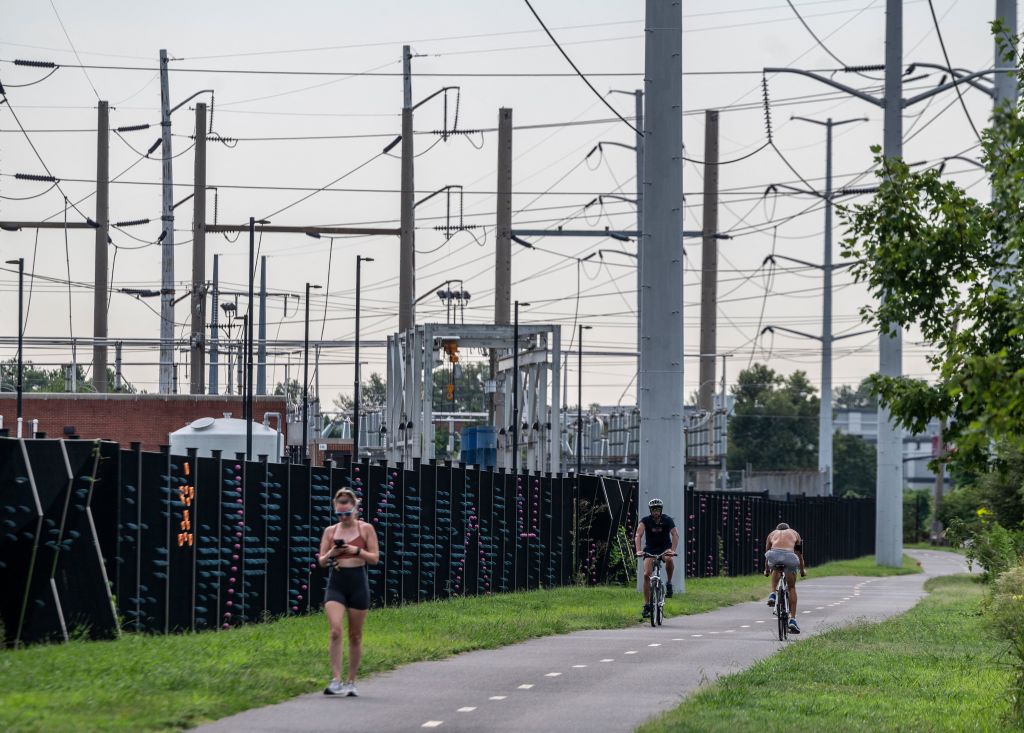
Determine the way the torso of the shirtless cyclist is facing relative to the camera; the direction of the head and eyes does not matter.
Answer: away from the camera

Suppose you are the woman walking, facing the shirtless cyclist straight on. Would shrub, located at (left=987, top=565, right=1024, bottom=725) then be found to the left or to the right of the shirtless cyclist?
right

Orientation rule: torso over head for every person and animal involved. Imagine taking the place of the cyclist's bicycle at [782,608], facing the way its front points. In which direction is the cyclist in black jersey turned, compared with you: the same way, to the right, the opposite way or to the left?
the opposite way

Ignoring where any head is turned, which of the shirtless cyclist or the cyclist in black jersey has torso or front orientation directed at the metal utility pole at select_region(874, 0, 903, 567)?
the shirtless cyclist

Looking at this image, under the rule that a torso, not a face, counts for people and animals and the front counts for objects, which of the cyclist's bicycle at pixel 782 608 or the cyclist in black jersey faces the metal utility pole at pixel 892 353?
the cyclist's bicycle

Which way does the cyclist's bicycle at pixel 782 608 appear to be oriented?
away from the camera

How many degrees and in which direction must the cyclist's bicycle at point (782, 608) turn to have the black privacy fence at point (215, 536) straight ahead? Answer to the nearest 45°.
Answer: approximately 135° to its left

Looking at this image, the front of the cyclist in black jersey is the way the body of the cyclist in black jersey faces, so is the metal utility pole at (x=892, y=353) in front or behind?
behind

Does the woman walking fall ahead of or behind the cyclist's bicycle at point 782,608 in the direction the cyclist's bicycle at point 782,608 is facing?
behind
